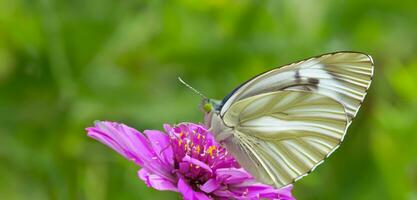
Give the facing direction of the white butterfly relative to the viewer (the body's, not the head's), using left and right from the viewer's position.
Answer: facing to the left of the viewer
